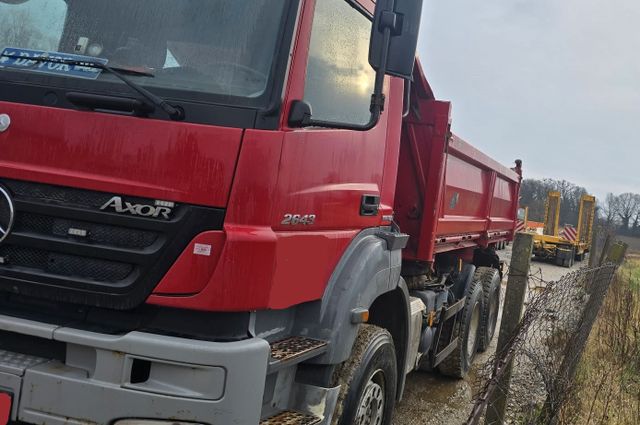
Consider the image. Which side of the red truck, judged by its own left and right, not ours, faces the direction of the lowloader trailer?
back

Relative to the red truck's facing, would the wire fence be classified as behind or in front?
behind

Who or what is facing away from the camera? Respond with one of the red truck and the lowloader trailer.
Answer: the lowloader trailer

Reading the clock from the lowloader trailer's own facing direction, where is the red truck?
The red truck is roughly at 6 o'clock from the lowloader trailer.

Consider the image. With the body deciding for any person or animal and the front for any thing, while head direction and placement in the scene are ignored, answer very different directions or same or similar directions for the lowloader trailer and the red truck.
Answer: very different directions

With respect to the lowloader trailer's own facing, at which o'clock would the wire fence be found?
The wire fence is roughly at 6 o'clock from the lowloader trailer.

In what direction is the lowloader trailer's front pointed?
away from the camera

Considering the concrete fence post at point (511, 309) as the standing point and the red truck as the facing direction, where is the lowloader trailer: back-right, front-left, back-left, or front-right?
back-right

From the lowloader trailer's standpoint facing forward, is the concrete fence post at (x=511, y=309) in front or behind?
behind

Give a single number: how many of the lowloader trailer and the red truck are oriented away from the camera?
1
